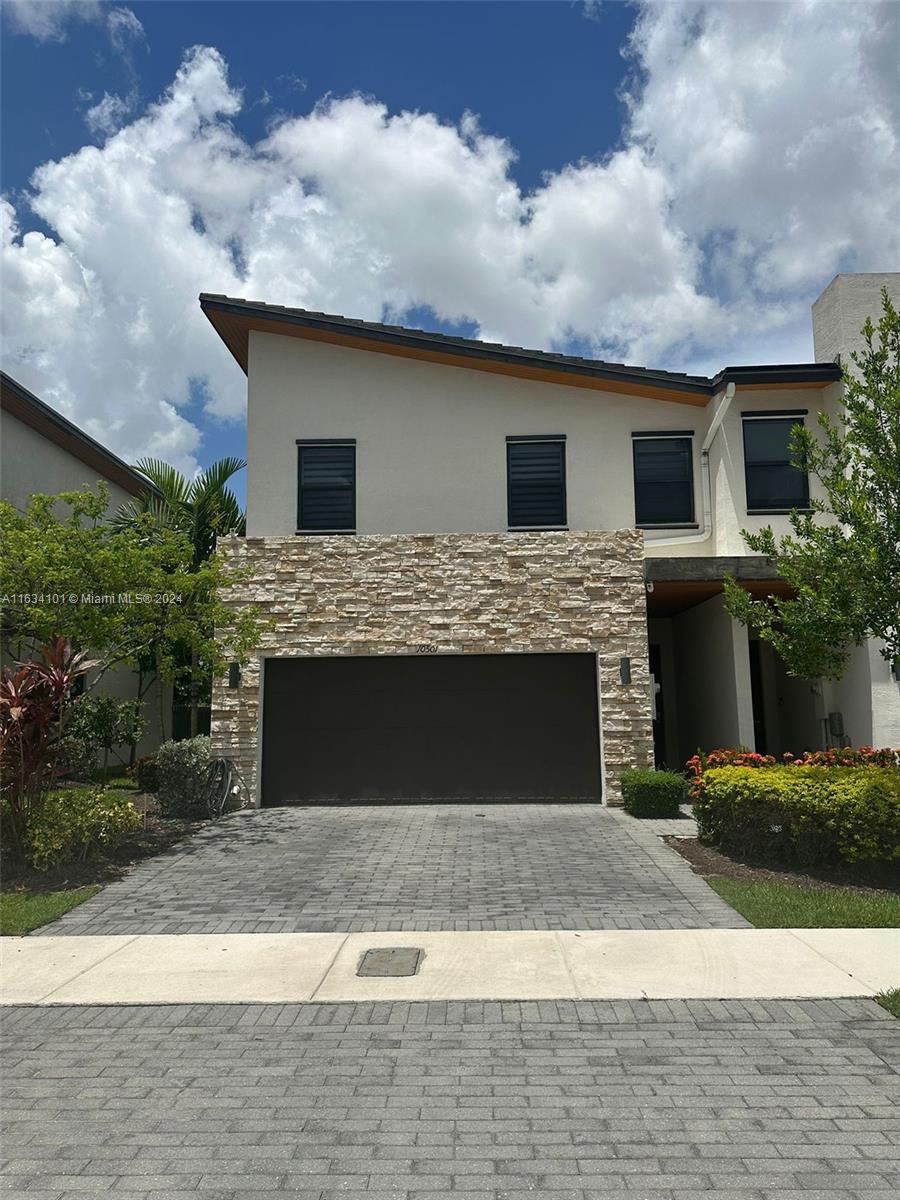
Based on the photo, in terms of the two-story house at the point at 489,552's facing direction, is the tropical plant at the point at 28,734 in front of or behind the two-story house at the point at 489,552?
in front

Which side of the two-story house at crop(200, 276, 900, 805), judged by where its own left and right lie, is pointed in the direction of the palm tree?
right

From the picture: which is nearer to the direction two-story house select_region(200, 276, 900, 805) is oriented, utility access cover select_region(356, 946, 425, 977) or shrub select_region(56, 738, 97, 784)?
the utility access cover

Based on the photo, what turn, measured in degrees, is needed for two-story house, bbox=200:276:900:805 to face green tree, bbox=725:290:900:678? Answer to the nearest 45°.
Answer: approximately 45° to its left

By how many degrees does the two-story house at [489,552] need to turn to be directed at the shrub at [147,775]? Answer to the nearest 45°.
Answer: approximately 90° to its right

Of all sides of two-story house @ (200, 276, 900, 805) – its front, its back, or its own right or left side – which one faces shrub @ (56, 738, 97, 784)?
right

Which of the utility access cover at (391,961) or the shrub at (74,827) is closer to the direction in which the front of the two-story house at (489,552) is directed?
the utility access cover

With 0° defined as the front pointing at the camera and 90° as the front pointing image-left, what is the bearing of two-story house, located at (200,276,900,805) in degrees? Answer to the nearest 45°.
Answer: approximately 0°

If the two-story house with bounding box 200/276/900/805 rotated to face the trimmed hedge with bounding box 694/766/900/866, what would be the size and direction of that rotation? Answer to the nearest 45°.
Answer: approximately 45° to its left
